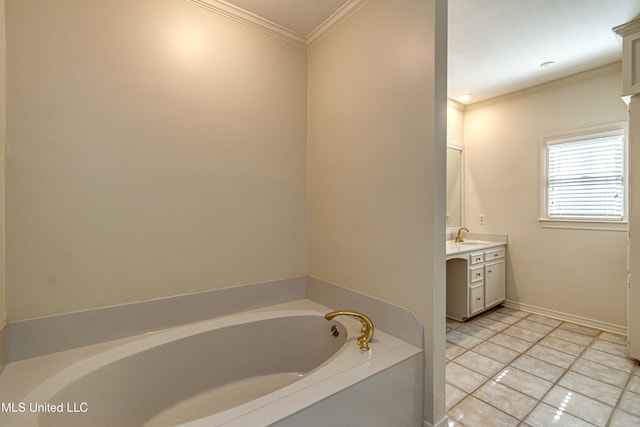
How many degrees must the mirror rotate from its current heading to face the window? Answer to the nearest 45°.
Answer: approximately 45° to its left

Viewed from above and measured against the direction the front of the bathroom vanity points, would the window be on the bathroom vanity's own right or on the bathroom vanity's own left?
on the bathroom vanity's own left

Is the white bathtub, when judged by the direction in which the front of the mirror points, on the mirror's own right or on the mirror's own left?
on the mirror's own right

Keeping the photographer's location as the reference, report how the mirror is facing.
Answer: facing the viewer and to the right of the viewer

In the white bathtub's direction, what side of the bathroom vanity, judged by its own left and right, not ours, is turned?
right

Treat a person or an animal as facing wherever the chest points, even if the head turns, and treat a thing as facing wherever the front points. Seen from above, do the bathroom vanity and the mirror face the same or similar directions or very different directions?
same or similar directions

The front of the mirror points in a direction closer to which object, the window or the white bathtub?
the window

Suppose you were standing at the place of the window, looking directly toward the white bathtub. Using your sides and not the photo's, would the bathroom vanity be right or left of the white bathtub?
right
